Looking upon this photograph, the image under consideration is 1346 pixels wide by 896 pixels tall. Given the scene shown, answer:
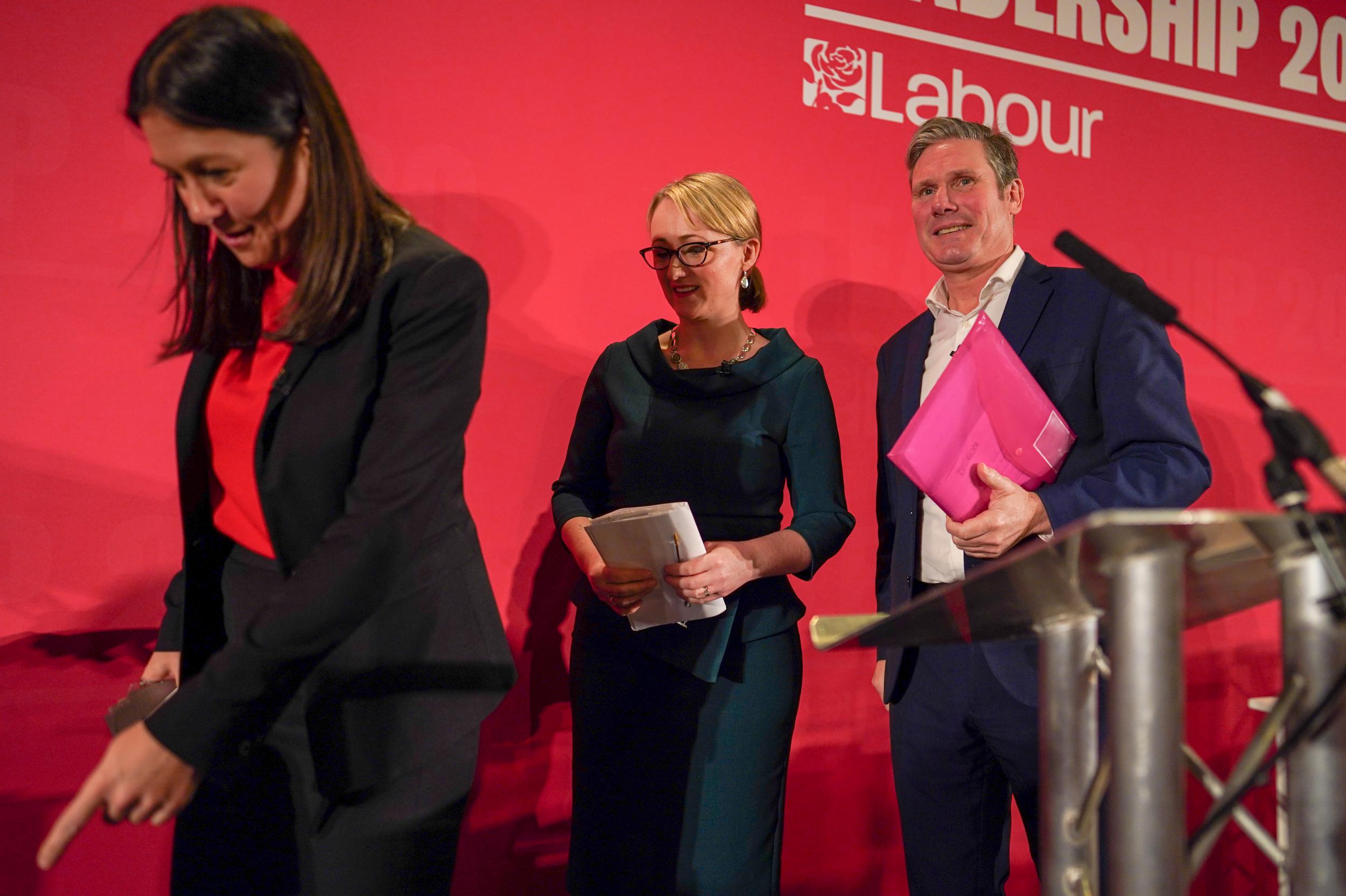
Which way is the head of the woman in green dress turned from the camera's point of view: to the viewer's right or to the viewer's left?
to the viewer's left

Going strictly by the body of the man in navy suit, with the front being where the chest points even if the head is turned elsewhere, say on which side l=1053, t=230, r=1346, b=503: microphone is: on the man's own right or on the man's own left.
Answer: on the man's own left

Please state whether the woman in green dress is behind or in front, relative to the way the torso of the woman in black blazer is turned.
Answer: behind

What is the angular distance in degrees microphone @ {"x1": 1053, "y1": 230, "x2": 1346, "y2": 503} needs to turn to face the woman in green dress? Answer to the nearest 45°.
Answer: approximately 45° to its right

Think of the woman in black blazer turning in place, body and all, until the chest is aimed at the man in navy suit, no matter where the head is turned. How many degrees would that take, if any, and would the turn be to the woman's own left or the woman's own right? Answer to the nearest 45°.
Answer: approximately 135° to the woman's own left

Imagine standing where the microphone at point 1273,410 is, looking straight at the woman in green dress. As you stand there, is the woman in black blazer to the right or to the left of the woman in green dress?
left

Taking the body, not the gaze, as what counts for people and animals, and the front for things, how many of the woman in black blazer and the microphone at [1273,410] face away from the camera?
0

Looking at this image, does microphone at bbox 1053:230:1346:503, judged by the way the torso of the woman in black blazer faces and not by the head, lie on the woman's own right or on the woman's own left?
on the woman's own left

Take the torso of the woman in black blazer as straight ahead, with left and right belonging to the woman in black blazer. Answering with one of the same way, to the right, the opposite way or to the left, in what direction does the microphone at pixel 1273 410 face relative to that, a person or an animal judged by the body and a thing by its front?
to the right

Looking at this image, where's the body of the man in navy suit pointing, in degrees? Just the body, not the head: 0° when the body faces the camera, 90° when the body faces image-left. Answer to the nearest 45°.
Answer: approximately 45°

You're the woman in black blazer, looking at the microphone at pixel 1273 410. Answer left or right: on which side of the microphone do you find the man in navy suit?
left

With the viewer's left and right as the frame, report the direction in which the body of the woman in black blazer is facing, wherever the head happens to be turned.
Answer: facing the viewer and to the left of the viewer

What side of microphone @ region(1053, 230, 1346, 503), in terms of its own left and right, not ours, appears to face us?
left
